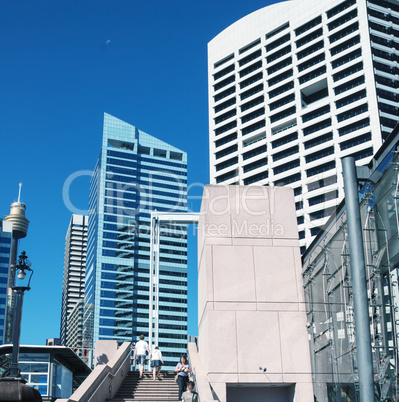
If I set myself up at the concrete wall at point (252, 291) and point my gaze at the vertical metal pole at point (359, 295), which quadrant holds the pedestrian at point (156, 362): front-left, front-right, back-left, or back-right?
back-right

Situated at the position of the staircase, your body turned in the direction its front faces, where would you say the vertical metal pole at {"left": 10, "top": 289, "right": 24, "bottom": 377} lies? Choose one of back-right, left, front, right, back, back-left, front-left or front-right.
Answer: front-right

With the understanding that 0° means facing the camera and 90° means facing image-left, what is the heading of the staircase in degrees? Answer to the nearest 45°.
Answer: approximately 0°
